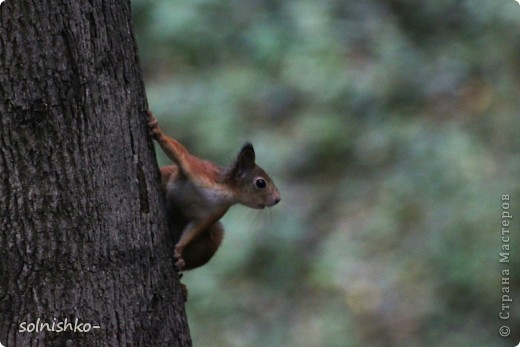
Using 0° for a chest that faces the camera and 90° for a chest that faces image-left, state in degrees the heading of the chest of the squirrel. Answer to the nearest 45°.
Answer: approximately 270°
